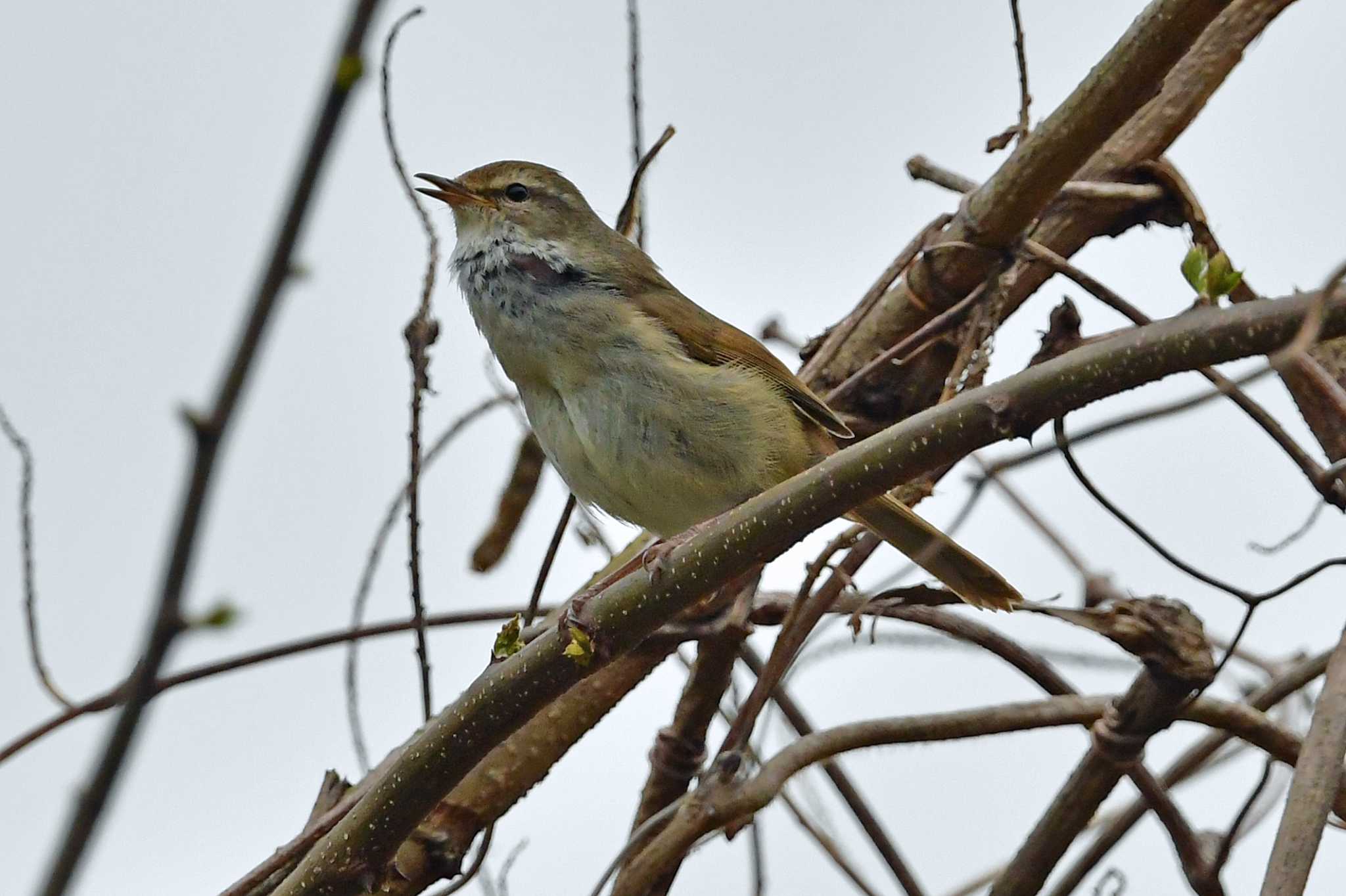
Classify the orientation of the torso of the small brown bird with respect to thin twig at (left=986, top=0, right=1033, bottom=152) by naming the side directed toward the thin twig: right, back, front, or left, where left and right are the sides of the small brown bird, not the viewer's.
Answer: back

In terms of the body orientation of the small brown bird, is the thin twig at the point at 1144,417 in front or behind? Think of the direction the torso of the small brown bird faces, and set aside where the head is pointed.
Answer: behind

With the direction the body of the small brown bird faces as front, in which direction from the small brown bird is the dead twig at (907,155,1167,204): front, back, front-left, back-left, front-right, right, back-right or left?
back

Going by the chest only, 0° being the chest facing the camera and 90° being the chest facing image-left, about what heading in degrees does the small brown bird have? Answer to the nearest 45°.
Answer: approximately 90°
